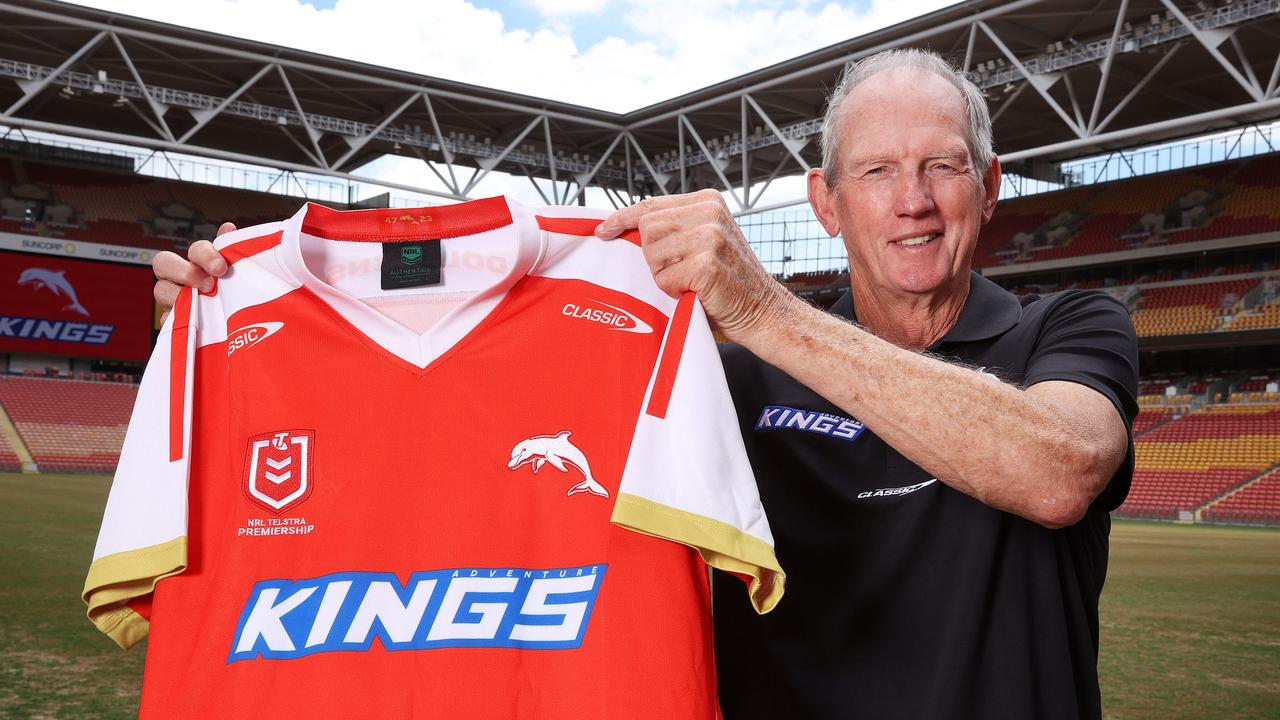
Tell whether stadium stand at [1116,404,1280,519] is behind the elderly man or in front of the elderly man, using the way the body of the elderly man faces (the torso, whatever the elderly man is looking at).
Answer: behind

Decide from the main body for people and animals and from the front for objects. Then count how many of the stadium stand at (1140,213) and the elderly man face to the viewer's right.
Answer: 0

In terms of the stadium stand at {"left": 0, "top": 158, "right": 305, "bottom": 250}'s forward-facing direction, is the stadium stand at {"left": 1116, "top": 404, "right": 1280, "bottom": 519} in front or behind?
in front

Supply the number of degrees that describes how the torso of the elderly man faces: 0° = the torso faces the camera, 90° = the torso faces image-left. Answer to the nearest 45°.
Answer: approximately 0°

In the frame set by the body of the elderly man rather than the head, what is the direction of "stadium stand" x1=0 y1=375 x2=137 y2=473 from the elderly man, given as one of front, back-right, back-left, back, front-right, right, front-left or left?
back-right

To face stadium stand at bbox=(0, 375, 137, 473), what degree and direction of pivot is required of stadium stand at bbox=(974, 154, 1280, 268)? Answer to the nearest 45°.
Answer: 0° — it already faces it

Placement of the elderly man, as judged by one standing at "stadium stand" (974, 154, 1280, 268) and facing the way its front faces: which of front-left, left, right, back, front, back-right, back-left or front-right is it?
front-left

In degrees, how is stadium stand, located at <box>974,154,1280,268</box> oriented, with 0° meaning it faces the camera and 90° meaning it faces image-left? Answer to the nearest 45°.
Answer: approximately 45°
